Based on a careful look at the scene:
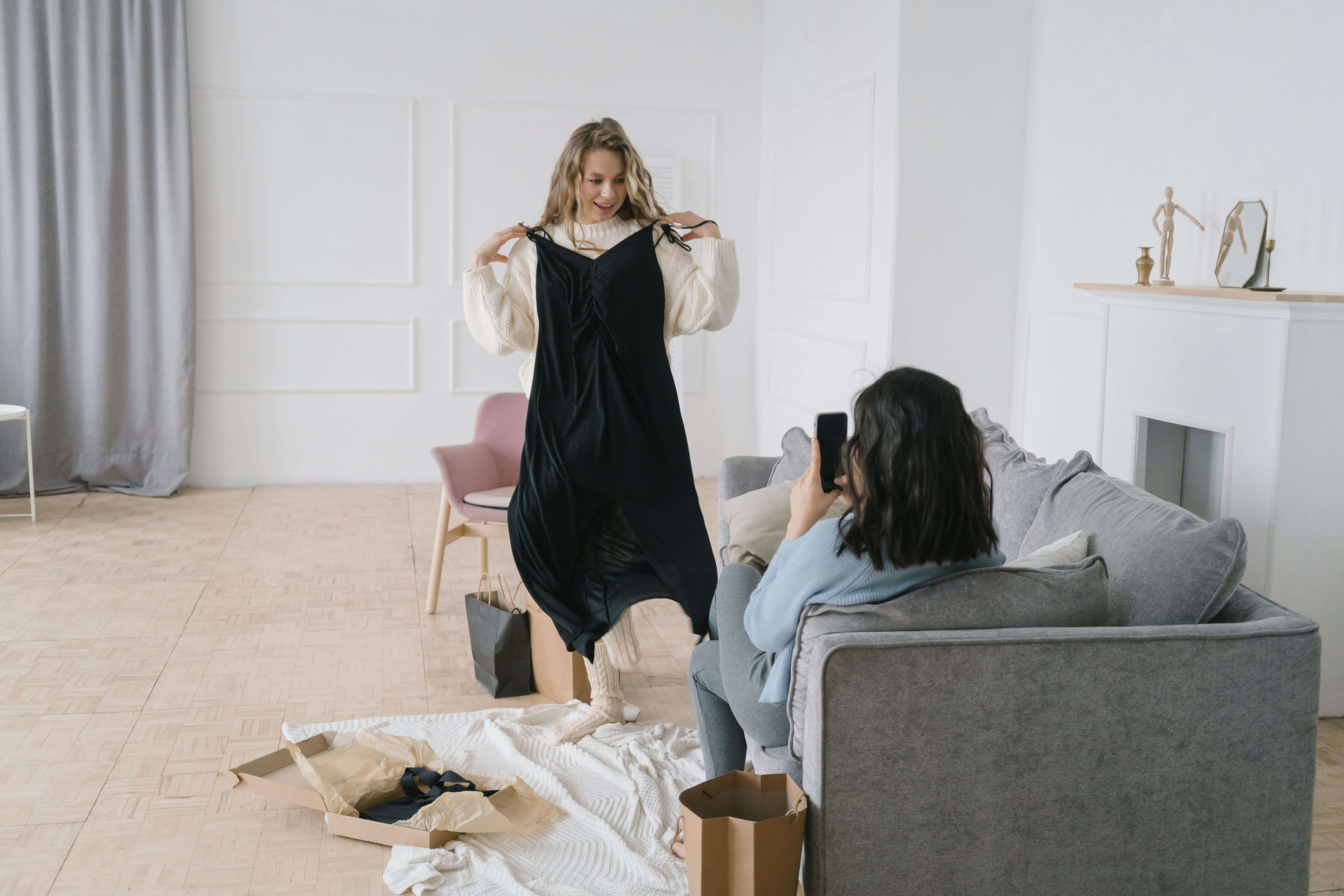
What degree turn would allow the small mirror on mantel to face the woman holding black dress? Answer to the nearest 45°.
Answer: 0° — it already faces them

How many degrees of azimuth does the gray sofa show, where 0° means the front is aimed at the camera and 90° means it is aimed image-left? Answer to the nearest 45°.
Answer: approximately 90°

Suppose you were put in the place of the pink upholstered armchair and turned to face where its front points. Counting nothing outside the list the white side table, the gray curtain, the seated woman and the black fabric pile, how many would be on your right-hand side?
2

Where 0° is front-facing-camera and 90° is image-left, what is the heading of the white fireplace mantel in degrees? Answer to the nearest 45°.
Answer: approximately 45°

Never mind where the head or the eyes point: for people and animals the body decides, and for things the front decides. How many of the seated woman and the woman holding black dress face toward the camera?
1

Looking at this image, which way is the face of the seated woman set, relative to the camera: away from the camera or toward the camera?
away from the camera

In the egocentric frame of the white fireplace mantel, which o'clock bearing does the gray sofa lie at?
The gray sofa is roughly at 11 o'clock from the white fireplace mantel.

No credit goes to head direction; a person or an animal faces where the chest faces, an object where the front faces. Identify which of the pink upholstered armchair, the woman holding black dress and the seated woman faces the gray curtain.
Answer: the seated woman

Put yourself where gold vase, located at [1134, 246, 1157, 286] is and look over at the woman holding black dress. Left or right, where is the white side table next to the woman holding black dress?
right

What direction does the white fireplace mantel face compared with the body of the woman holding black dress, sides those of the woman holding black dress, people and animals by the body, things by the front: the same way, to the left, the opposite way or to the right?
to the right

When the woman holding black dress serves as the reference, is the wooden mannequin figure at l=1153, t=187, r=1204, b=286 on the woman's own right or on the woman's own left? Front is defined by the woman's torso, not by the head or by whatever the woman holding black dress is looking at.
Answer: on the woman's own left

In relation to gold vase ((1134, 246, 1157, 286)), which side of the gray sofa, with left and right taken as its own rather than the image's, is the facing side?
right
